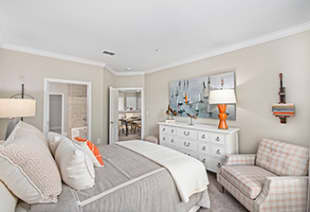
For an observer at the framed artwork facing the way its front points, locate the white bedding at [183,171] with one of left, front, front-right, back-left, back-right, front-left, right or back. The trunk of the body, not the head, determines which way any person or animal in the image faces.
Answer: front-left

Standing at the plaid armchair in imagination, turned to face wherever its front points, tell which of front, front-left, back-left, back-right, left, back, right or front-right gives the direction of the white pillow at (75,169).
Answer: front

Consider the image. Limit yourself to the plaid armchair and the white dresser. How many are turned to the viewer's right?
0

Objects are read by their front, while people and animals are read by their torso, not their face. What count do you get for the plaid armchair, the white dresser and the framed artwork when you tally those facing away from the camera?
0

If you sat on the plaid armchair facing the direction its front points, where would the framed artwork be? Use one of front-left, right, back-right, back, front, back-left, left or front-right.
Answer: right

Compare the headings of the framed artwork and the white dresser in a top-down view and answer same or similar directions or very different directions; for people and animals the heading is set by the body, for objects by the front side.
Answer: same or similar directions

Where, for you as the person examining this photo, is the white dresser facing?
facing the viewer and to the left of the viewer

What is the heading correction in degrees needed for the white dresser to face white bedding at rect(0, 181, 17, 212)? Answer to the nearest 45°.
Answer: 0° — it already faces it

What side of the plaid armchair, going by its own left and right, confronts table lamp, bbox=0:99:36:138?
front

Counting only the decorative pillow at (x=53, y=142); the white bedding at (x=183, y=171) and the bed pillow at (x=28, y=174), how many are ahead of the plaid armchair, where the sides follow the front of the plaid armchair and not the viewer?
3

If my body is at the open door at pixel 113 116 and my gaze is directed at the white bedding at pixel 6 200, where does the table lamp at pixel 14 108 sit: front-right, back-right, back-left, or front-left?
front-right
